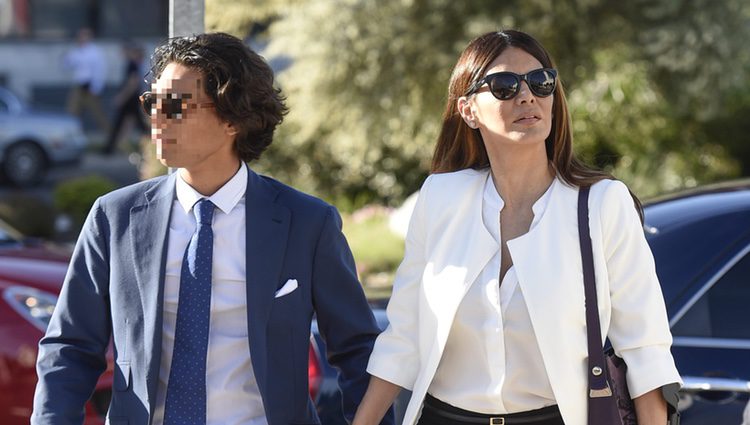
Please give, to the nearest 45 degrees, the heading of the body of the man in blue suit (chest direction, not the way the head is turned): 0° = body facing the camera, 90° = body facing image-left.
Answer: approximately 0°

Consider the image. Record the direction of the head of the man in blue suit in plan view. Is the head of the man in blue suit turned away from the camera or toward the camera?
toward the camera

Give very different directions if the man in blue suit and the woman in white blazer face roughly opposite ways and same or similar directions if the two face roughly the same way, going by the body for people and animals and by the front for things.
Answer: same or similar directions

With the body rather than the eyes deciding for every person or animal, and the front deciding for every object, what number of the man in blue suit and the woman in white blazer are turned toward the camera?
2

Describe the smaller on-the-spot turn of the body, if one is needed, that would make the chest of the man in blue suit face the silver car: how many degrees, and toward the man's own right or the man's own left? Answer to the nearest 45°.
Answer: approximately 180°

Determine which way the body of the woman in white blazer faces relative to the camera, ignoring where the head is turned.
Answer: toward the camera

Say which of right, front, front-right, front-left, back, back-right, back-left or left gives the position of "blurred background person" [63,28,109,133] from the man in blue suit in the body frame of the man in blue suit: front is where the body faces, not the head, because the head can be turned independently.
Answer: back

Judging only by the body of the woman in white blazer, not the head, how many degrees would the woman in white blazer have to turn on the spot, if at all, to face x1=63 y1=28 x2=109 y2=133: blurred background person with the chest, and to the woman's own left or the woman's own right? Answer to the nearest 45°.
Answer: approximately 135° to the woman's own right

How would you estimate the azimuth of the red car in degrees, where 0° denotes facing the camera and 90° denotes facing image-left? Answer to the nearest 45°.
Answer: approximately 315°

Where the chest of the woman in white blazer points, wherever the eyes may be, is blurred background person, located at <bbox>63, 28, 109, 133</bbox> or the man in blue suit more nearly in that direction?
the man in blue suit

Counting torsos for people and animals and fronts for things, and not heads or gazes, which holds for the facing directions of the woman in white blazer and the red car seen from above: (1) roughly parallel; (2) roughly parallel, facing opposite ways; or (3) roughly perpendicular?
roughly perpendicular
